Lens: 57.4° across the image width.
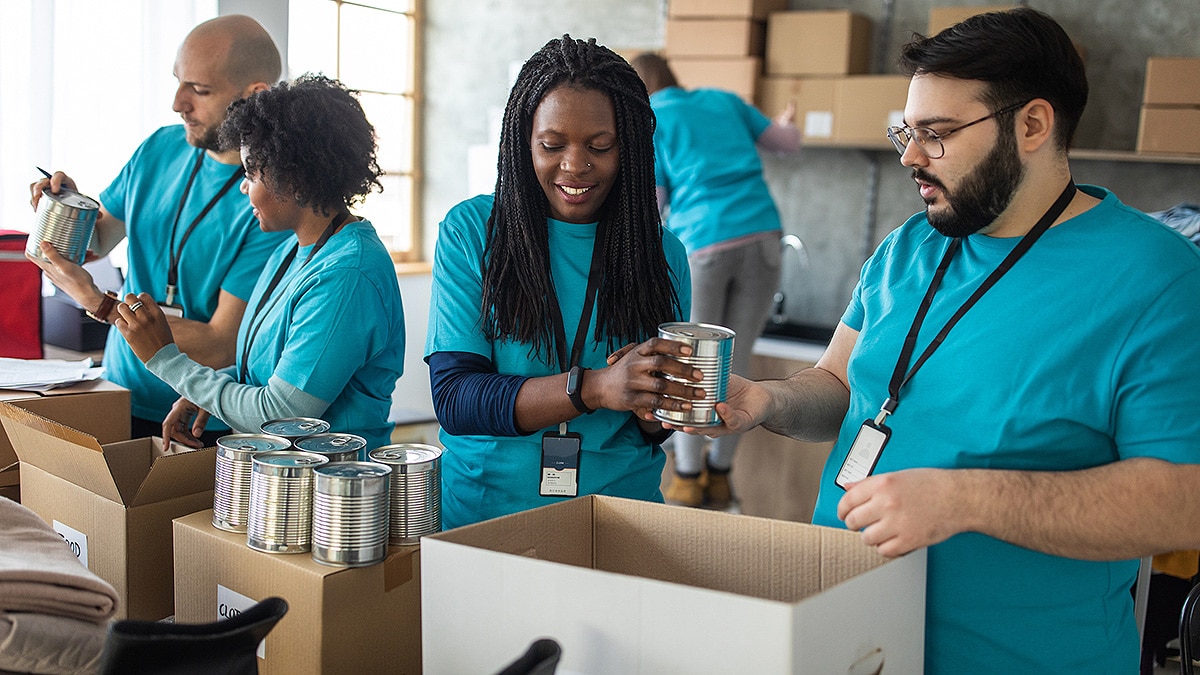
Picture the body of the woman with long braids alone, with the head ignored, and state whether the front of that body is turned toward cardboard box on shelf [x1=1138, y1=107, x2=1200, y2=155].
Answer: no

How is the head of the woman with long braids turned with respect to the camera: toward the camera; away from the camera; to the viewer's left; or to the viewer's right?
toward the camera

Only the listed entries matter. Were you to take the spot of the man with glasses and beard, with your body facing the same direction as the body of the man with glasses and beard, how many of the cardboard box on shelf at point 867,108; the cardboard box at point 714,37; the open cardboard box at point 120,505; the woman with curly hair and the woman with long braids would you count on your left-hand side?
0

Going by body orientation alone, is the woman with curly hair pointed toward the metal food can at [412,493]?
no

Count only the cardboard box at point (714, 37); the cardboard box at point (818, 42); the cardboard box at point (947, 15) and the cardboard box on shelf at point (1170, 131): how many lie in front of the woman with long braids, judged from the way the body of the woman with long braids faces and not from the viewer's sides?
0

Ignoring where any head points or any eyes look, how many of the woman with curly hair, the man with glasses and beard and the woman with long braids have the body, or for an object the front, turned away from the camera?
0

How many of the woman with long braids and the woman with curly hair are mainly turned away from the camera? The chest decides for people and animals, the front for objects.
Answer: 0

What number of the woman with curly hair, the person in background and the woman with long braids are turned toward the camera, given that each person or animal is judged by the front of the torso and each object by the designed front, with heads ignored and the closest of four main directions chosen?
1

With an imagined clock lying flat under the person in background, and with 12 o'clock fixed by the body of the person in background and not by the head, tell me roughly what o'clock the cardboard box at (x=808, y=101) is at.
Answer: The cardboard box is roughly at 1 o'clock from the person in background.

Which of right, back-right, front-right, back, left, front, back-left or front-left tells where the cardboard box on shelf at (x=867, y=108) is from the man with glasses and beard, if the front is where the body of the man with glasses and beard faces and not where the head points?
back-right

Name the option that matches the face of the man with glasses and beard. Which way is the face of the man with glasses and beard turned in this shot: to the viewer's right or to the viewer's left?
to the viewer's left

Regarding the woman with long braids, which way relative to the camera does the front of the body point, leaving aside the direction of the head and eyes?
toward the camera

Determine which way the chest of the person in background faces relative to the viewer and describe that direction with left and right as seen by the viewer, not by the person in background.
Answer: facing away from the viewer

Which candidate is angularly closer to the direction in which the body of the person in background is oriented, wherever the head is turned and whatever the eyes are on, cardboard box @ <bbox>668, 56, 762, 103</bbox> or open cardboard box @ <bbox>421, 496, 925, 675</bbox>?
the cardboard box

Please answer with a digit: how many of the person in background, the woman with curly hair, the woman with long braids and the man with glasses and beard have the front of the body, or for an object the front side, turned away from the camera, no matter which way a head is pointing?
1
